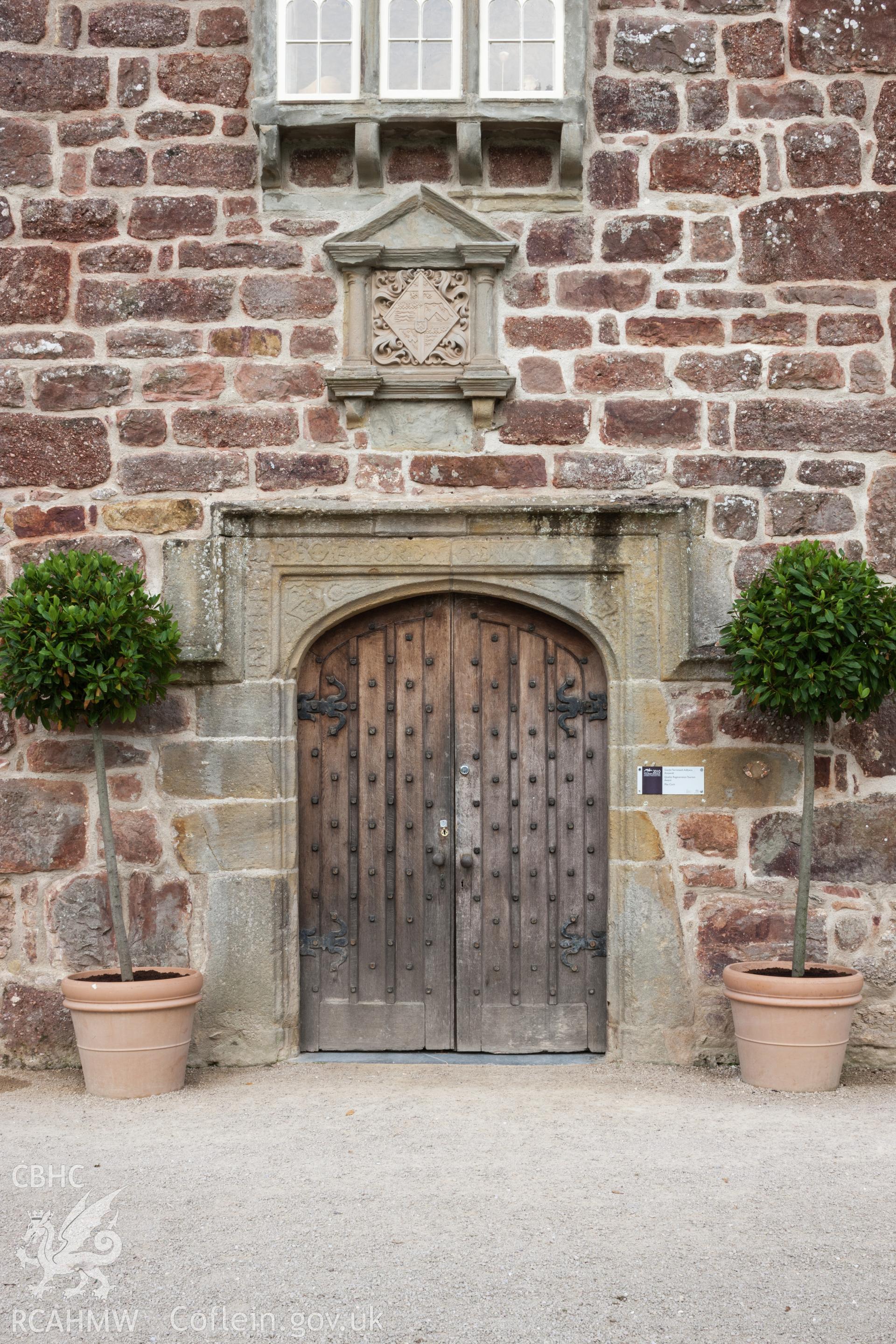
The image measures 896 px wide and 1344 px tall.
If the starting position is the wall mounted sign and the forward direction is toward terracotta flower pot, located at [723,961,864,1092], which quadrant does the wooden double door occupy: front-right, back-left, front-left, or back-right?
back-right

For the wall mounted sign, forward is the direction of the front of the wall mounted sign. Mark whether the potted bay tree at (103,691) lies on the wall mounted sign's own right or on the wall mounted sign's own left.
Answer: on the wall mounted sign's own right

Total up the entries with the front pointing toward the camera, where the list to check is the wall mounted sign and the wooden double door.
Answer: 2

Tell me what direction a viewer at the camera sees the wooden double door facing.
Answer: facing the viewer

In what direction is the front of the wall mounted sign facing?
toward the camera

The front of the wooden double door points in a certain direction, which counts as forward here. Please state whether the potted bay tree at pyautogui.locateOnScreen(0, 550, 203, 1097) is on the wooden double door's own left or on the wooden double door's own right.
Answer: on the wooden double door's own right

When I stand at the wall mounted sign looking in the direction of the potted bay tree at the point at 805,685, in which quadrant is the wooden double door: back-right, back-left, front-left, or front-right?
back-right

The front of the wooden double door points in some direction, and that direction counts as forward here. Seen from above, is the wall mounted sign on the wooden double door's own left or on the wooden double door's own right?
on the wooden double door's own left

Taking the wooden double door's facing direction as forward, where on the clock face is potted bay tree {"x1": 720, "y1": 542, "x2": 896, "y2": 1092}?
The potted bay tree is roughly at 10 o'clock from the wooden double door.

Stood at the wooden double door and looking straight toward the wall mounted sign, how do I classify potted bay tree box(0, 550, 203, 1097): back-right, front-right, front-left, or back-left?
back-right
